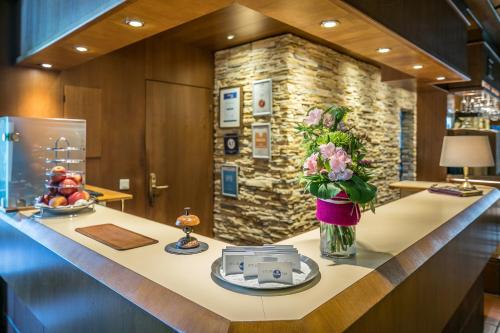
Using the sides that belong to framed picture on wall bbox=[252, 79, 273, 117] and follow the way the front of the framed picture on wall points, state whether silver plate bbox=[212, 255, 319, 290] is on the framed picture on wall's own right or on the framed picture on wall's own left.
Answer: on the framed picture on wall's own left

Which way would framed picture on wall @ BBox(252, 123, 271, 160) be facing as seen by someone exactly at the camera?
facing the viewer and to the left of the viewer

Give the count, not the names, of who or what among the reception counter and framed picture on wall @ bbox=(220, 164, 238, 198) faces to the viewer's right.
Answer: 0

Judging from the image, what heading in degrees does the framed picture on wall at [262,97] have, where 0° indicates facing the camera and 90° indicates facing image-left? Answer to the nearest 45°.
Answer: approximately 45°

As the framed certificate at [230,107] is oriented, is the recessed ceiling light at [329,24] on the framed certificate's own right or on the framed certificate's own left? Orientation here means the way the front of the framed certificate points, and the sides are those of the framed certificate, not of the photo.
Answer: on the framed certificate's own left

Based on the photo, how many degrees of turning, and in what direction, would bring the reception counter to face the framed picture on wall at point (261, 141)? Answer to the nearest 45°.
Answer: approximately 180°

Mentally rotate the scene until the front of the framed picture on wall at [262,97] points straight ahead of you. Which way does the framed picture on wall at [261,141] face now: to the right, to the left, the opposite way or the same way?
the same way

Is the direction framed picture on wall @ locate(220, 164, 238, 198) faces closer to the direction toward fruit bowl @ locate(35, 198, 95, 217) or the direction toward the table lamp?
the fruit bowl

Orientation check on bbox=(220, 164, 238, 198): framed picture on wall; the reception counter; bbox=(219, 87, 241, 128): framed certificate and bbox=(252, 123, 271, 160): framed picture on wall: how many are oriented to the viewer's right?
0

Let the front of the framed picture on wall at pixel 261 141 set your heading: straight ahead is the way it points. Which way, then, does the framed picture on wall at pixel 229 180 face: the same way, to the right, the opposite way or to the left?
the same way

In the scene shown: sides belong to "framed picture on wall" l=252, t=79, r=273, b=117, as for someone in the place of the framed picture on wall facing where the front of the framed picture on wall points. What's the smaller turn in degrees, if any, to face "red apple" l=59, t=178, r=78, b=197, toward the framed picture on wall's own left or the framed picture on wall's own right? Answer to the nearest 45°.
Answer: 0° — it already faces it

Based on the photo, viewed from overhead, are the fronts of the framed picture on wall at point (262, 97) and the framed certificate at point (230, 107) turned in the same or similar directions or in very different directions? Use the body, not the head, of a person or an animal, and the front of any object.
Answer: same or similar directions

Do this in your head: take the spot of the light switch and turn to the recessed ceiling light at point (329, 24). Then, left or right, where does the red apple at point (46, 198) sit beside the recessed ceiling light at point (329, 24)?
right

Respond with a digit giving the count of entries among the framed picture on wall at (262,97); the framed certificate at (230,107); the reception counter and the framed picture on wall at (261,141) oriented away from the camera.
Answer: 0
